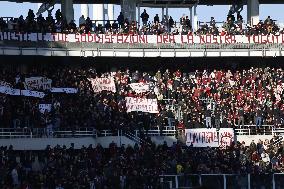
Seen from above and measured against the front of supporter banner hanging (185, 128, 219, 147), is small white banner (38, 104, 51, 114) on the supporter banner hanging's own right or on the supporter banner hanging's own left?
on the supporter banner hanging's own right

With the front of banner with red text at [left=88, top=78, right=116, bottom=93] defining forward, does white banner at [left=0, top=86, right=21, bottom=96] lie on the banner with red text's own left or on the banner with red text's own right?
on the banner with red text's own right

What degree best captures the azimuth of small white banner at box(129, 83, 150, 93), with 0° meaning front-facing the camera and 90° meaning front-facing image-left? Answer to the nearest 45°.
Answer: approximately 0°

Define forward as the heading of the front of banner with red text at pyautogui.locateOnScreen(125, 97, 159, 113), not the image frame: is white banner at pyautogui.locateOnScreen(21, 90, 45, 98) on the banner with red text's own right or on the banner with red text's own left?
on the banner with red text's own right

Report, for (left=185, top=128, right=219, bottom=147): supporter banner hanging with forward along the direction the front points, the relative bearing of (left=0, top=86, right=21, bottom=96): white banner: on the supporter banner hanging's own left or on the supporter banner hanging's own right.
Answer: on the supporter banner hanging's own right

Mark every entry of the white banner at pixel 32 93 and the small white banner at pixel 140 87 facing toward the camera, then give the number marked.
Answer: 2

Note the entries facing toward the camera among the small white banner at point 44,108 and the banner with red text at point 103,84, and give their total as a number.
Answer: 2

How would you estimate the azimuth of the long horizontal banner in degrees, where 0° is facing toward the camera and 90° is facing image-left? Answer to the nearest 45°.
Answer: approximately 0°

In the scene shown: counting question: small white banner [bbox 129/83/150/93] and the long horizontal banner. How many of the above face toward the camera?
2
